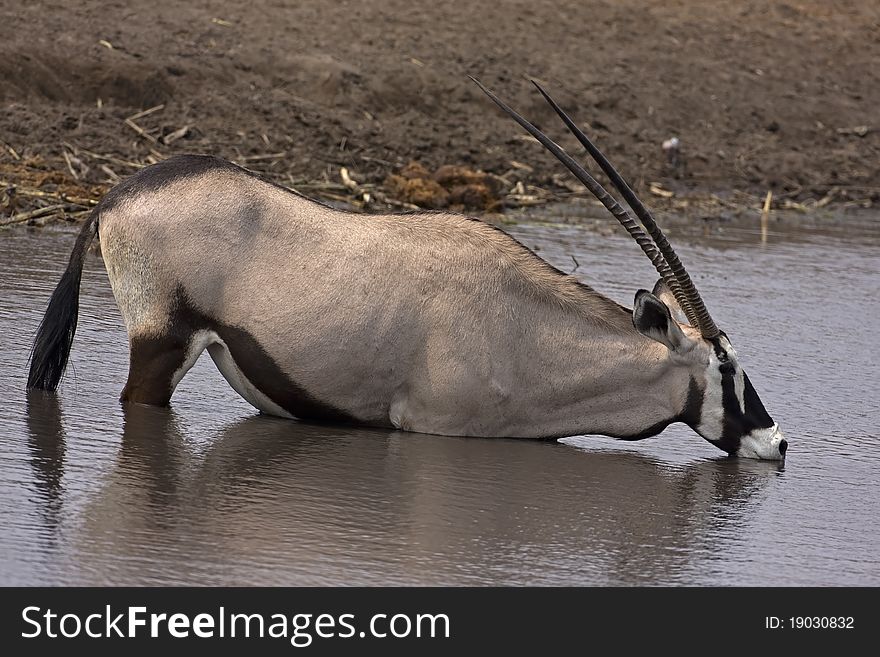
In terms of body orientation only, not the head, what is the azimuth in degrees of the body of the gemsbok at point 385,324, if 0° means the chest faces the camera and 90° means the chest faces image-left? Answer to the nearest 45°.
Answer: approximately 270°
